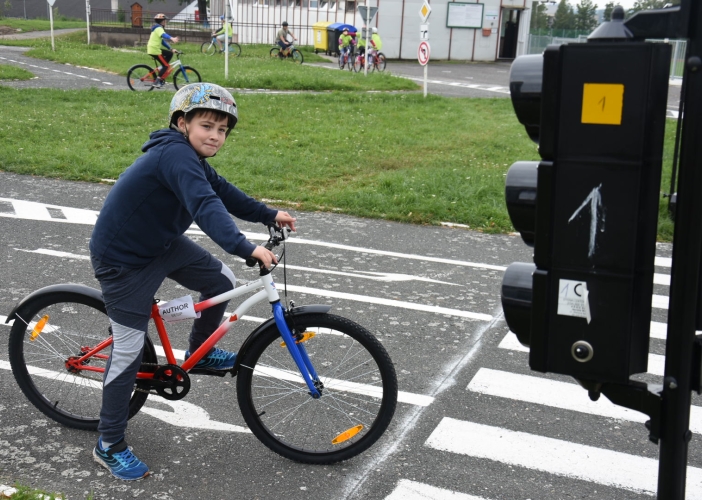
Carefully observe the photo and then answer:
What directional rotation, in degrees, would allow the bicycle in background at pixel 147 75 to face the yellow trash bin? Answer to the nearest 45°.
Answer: approximately 90° to its left

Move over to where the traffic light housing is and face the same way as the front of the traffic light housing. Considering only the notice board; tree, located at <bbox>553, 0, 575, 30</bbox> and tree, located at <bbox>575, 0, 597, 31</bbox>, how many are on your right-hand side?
3

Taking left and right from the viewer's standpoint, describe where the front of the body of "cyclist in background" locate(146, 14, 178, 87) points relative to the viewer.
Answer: facing to the right of the viewer

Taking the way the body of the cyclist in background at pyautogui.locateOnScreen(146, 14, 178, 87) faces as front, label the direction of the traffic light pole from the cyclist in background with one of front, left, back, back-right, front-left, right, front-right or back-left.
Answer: right

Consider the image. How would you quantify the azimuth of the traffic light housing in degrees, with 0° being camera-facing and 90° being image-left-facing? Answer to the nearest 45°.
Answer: approximately 90°

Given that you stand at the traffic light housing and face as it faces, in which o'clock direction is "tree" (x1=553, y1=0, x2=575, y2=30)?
The tree is roughly at 3 o'clock from the traffic light housing.
